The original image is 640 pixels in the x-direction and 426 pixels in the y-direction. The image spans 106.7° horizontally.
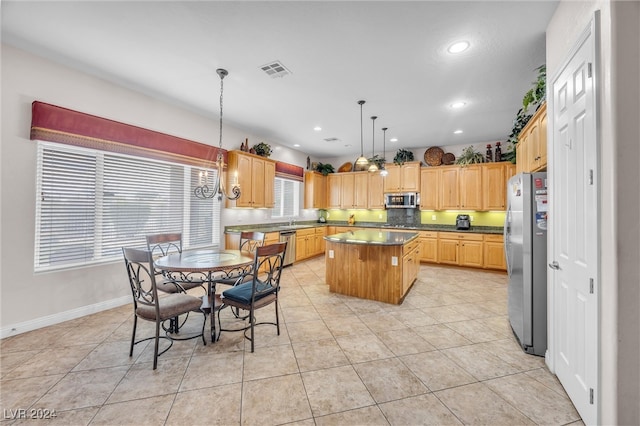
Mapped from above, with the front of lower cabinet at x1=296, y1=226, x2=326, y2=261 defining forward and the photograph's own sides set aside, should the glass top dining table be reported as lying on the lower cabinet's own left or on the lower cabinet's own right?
on the lower cabinet's own right

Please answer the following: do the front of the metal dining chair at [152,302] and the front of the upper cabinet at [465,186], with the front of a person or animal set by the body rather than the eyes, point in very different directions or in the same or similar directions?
very different directions

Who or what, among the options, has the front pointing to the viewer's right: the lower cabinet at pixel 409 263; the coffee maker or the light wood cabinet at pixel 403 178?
the lower cabinet

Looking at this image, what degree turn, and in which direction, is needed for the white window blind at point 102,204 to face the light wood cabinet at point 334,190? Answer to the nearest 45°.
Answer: approximately 45° to its left

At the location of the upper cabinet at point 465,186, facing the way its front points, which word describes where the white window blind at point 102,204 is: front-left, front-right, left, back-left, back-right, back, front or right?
front-right

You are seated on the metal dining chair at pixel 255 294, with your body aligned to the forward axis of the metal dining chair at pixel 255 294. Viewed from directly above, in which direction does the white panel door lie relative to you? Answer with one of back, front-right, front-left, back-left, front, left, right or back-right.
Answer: back

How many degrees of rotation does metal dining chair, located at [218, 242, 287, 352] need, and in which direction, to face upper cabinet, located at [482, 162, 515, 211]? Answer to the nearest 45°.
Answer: approximately 135° to its right

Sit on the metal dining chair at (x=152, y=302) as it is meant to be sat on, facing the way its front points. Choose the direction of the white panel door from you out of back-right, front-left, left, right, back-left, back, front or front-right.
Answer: right

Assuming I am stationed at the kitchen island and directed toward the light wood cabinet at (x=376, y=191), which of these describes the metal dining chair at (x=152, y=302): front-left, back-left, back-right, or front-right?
back-left

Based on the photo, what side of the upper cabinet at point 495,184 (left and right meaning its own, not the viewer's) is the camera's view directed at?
front

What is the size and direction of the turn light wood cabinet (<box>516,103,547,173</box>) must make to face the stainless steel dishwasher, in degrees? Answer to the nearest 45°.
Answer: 0° — it already faces it

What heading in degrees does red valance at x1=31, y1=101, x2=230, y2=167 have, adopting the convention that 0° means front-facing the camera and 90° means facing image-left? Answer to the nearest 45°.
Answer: approximately 315°

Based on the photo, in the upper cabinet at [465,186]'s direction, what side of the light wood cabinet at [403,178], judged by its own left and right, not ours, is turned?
left
